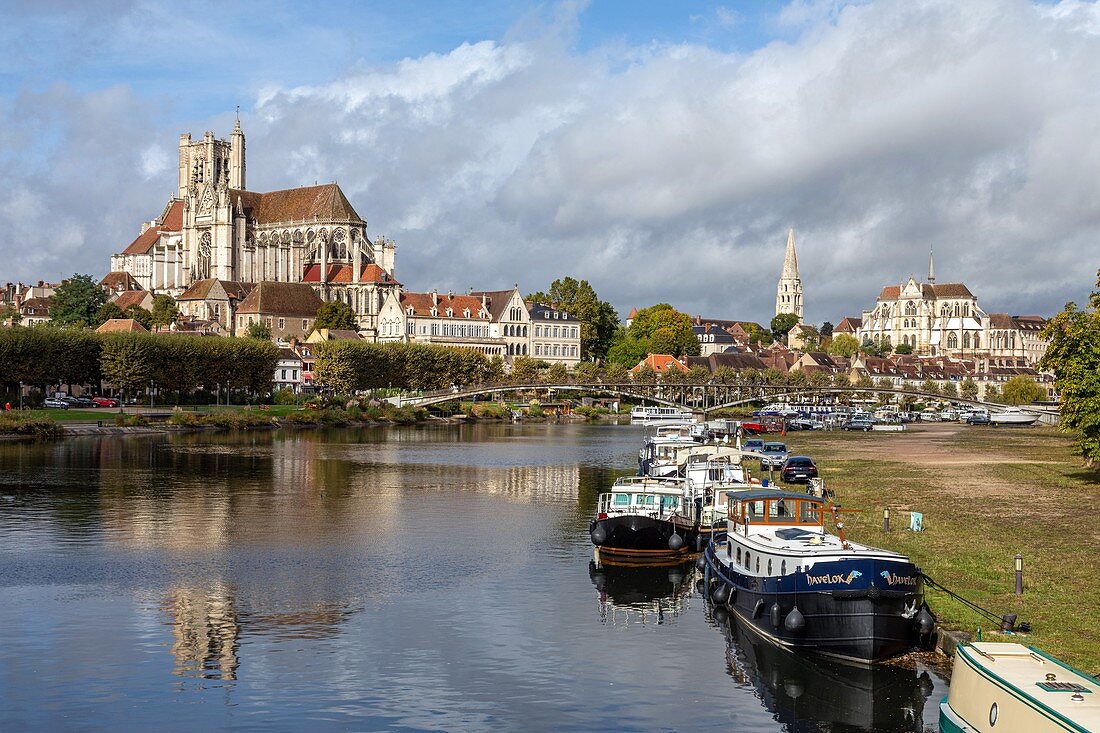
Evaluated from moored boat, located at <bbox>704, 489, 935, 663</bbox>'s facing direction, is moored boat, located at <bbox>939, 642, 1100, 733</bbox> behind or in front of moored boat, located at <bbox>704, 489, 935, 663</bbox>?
in front

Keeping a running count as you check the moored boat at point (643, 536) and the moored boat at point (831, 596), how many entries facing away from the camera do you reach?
0

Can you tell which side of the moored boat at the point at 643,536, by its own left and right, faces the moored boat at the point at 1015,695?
front

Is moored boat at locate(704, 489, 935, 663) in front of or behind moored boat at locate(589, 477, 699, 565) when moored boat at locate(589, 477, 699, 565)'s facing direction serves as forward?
in front

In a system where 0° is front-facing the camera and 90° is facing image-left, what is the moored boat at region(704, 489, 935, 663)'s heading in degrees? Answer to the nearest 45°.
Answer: approximately 315°

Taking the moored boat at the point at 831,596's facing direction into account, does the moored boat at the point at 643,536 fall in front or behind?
behind
